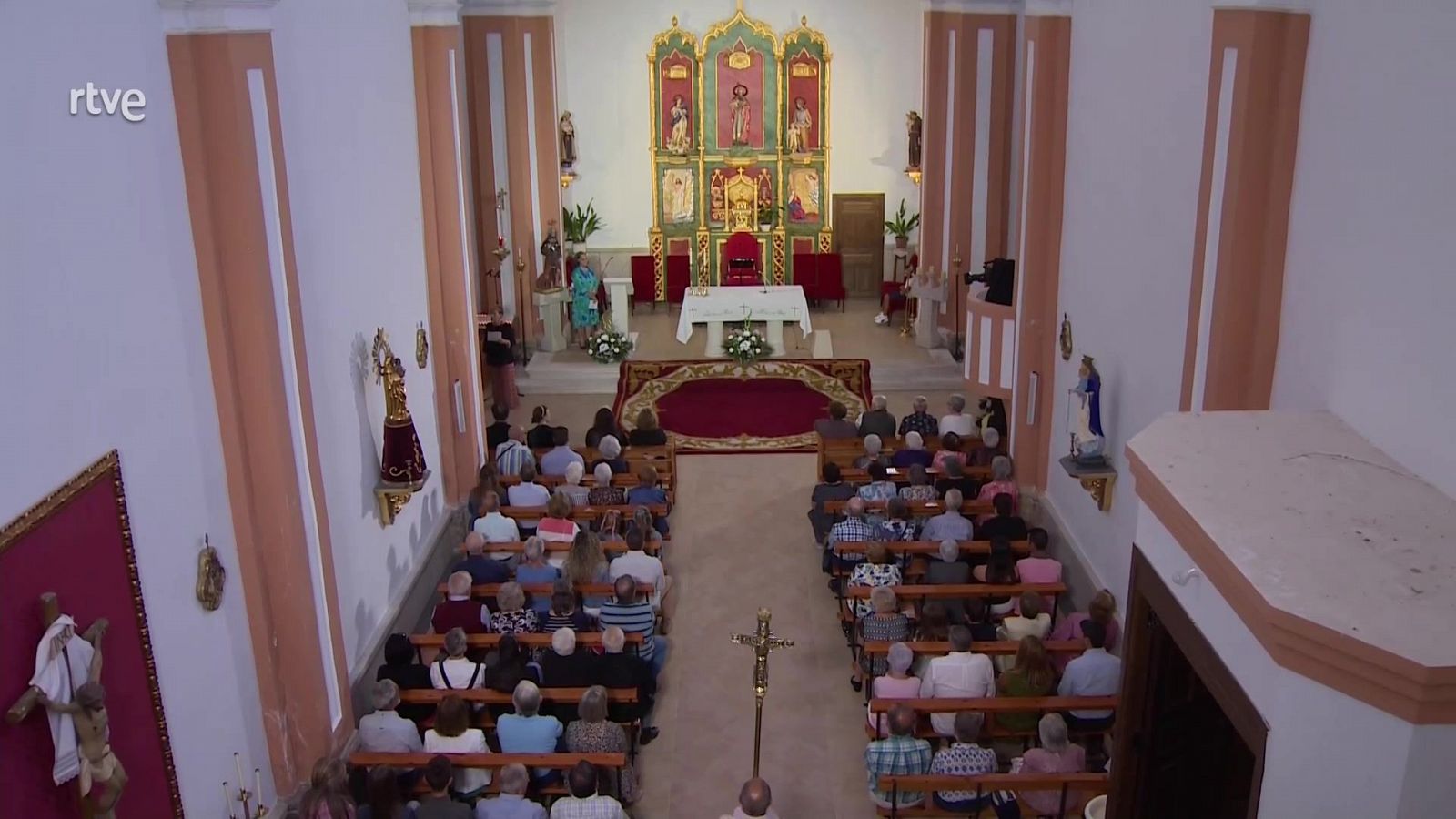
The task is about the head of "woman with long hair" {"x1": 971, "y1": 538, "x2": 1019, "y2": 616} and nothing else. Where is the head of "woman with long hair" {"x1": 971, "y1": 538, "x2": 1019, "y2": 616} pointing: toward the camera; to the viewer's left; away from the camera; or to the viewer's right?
away from the camera

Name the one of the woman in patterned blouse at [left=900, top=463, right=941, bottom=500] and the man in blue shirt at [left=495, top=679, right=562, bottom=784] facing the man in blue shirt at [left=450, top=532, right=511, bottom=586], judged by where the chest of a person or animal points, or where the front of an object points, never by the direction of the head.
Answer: the man in blue shirt at [left=495, top=679, right=562, bottom=784]

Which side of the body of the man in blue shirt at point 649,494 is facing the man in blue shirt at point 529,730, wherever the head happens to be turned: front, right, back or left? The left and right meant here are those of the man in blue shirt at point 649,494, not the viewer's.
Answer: back

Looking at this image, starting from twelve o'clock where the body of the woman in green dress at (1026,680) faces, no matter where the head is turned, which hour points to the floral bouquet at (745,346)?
The floral bouquet is roughly at 11 o'clock from the woman in green dress.

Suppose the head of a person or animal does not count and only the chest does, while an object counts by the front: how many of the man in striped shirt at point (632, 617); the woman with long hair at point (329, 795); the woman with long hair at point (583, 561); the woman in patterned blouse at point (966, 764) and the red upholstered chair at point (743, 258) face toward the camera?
1

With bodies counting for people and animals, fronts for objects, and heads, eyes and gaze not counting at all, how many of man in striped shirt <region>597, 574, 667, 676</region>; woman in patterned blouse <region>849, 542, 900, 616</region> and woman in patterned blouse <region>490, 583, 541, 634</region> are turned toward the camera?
0

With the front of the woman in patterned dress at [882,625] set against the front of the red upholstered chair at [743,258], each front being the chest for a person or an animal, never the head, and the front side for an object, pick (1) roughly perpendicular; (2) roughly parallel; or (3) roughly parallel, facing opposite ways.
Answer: roughly parallel, facing opposite ways

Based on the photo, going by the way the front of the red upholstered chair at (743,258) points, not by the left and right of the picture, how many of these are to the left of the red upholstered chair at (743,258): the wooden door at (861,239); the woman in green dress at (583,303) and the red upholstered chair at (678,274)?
1

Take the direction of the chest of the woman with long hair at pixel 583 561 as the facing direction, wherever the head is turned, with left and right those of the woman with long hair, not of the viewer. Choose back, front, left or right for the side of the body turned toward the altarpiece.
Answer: front

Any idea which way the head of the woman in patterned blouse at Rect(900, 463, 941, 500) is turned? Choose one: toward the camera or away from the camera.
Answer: away from the camera

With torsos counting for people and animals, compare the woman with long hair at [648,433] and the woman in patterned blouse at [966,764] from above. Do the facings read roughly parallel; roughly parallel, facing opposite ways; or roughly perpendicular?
roughly parallel

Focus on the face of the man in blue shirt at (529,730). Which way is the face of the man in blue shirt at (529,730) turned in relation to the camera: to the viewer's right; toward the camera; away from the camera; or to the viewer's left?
away from the camera

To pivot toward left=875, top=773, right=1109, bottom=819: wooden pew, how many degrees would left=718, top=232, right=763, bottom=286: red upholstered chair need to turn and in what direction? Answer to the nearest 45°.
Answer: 0° — it already faces it

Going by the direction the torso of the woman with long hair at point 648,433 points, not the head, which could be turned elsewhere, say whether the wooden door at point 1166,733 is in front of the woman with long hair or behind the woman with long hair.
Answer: behind

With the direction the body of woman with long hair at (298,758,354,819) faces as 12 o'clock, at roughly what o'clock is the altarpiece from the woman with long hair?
The altarpiece is roughly at 1 o'clock from the woman with long hair.

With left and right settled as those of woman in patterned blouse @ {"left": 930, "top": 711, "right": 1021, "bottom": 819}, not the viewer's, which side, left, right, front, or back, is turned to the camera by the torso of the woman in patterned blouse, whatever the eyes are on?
back

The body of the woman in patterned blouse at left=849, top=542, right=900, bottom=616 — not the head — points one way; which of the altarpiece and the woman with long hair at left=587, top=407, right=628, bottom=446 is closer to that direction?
the altarpiece

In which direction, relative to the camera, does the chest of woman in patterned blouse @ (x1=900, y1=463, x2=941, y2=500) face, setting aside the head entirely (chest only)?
away from the camera

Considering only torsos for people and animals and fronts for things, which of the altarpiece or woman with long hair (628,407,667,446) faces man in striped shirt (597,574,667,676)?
the altarpiece

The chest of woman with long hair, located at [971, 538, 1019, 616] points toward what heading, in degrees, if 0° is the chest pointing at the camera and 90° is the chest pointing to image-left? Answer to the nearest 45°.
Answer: approximately 180°

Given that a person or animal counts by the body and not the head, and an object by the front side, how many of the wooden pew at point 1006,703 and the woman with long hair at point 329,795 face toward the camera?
0

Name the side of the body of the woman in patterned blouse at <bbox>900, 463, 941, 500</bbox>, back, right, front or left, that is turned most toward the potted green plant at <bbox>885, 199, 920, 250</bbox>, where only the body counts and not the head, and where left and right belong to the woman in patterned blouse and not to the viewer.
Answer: front

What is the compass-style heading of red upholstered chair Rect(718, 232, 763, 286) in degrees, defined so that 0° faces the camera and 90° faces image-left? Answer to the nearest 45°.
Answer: approximately 0°
